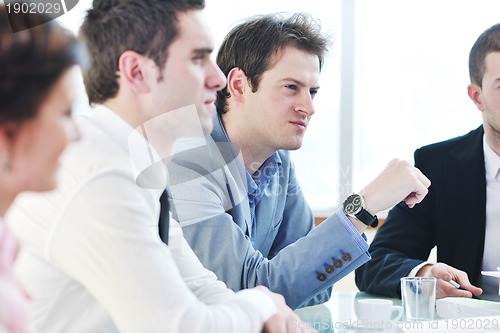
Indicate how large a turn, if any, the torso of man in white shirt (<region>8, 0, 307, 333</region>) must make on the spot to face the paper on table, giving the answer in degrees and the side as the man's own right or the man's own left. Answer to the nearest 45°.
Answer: approximately 45° to the man's own left

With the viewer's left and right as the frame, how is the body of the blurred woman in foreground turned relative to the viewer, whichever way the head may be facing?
facing to the right of the viewer

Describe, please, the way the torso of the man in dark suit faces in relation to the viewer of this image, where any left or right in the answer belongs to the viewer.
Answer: facing the viewer

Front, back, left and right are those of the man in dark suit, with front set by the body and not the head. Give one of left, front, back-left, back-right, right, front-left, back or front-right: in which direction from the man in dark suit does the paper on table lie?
front

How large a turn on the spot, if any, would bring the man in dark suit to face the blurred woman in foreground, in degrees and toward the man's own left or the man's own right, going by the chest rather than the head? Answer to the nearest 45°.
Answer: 0° — they already face them

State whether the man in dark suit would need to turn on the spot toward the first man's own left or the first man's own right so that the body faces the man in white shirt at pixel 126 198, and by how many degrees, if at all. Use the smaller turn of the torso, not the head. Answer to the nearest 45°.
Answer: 0° — they already face them

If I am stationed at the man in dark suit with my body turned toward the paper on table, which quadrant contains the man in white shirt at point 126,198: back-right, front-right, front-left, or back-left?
front-right

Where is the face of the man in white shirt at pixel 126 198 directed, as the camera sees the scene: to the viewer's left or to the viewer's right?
to the viewer's right

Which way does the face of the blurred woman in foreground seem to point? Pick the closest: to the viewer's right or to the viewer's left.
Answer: to the viewer's right

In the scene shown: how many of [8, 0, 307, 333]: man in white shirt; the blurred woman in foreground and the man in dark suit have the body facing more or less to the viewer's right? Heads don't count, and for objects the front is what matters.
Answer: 2

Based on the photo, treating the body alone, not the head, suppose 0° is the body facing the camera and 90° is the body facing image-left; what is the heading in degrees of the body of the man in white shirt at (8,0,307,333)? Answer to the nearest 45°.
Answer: approximately 270°
